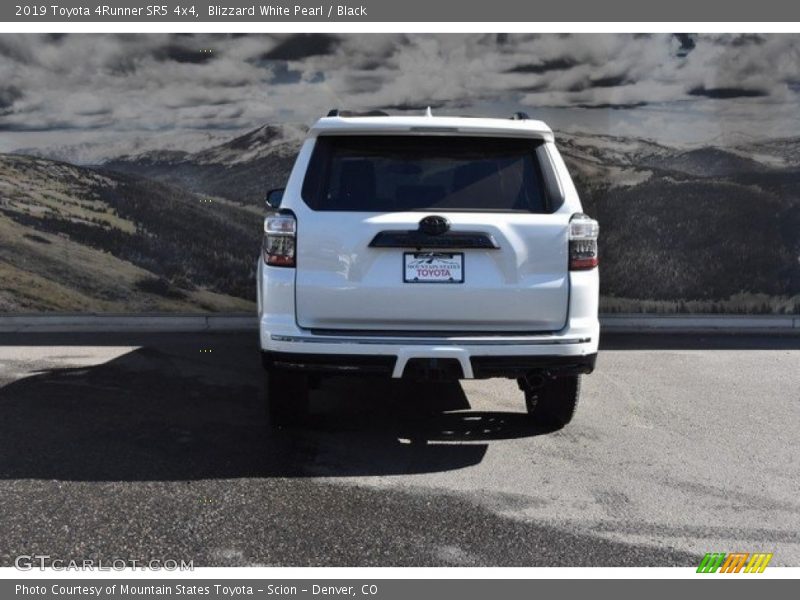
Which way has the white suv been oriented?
away from the camera
